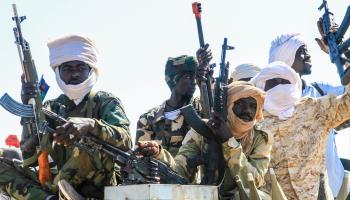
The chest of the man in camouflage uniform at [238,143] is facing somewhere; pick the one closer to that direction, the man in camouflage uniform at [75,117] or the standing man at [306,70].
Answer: the man in camouflage uniform

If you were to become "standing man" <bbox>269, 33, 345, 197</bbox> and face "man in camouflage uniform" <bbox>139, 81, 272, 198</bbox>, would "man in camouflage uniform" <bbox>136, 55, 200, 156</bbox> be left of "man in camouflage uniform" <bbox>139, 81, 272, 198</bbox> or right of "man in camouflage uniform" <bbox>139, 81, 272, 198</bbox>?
right

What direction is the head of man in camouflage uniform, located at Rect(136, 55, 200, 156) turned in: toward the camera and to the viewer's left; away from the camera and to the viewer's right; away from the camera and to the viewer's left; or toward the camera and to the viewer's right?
toward the camera and to the viewer's right

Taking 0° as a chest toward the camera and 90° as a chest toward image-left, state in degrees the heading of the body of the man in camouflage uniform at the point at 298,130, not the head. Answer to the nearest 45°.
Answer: approximately 45°

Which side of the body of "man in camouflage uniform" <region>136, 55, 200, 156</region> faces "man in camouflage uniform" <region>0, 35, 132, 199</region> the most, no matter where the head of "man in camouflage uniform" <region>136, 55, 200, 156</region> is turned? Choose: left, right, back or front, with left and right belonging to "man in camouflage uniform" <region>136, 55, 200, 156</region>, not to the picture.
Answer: right

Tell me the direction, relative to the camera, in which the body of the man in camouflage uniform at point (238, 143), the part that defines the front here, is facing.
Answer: toward the camera

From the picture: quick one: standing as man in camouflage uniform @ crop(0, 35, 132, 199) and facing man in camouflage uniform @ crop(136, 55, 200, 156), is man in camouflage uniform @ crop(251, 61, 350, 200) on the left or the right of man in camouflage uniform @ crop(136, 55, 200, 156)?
right

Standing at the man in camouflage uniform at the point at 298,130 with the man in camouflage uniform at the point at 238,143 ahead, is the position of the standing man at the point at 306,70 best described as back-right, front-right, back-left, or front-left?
back-right
